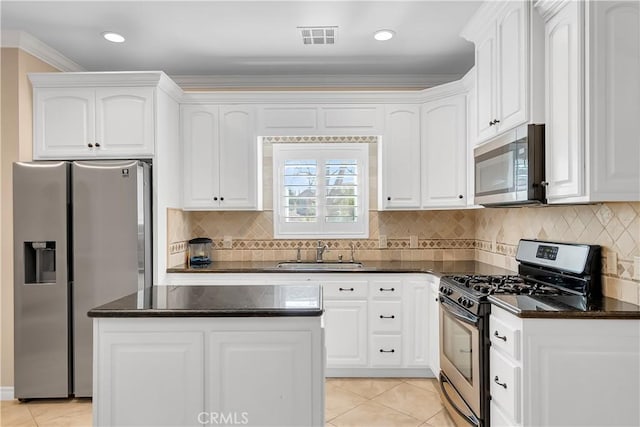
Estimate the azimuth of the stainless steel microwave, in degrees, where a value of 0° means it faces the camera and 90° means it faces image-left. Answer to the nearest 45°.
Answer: approximately 45°

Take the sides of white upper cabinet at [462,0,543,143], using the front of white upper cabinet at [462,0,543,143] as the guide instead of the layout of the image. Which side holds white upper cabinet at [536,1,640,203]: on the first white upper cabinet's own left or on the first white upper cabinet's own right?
on the first white upper cabinet's own left

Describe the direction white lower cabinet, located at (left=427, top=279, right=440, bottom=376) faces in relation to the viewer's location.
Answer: facing to the left of the viewer

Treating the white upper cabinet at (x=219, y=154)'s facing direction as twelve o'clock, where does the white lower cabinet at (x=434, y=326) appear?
The white lower cabinet is roughly at 10 o'clock from the white upper cabinet.

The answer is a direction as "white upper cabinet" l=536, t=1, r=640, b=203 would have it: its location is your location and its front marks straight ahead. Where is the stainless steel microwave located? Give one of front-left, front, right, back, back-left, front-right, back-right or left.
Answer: right

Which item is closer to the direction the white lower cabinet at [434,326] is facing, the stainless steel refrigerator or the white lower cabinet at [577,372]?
the stainless steel refrigerator

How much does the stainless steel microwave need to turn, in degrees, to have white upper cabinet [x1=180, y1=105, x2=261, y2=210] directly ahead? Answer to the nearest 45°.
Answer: approximately 45° to its right

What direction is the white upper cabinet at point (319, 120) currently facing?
toward the camera

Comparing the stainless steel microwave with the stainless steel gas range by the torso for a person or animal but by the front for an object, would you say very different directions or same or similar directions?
same or similar directions

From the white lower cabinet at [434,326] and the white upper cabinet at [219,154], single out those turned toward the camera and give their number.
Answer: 1

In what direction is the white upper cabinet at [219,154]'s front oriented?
toward the camera

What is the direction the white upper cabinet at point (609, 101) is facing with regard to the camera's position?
facing the viewer and to the left of the viewer

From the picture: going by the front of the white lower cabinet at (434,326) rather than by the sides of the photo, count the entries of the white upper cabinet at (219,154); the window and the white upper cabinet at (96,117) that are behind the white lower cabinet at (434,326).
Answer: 0
